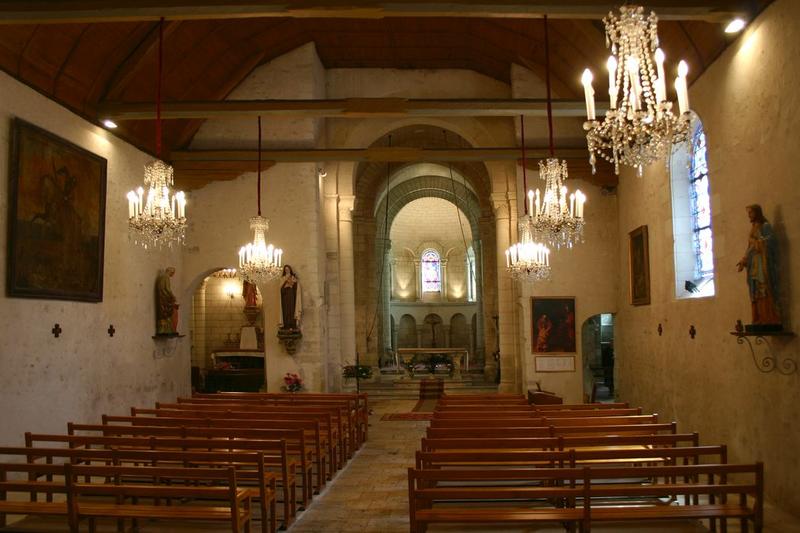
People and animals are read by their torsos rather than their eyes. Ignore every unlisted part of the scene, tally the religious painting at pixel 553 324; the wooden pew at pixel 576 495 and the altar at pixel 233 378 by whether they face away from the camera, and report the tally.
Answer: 1

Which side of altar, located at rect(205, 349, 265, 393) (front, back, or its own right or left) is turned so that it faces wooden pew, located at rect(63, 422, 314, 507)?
front

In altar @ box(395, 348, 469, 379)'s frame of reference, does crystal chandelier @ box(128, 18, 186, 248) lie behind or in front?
in front

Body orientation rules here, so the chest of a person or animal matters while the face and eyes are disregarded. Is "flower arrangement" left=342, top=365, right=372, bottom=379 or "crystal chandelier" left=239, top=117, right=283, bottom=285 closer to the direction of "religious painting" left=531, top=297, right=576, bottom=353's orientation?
the crystal chandelier

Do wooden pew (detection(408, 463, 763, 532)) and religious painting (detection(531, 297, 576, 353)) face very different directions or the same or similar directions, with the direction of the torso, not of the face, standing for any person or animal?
very different directions

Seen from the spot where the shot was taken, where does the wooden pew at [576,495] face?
facing away from the viewer

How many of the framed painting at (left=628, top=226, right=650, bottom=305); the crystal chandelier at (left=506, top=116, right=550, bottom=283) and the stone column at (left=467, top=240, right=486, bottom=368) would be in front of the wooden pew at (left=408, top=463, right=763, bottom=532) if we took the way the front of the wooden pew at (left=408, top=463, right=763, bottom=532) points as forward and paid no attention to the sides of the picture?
3

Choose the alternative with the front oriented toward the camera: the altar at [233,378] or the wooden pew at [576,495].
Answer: the altar

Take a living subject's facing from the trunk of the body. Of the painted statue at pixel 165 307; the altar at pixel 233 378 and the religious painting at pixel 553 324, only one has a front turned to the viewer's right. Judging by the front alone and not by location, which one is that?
the painted statue

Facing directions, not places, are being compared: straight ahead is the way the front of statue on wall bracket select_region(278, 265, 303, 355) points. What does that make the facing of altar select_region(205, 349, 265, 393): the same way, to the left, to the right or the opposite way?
the same way

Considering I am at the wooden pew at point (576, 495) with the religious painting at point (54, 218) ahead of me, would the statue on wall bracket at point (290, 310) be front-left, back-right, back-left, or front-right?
front-right

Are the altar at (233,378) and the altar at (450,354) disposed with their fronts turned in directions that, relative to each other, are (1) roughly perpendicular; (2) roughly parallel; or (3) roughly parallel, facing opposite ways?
roughly parallel

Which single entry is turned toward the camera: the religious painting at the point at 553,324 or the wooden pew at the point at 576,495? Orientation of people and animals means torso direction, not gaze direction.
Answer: the religious painting

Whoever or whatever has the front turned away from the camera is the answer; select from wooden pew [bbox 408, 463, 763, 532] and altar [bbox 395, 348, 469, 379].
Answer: the wooden pew

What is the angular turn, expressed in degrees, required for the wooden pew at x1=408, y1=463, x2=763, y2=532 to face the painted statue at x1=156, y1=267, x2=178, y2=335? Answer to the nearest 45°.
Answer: approximately 45° to its left

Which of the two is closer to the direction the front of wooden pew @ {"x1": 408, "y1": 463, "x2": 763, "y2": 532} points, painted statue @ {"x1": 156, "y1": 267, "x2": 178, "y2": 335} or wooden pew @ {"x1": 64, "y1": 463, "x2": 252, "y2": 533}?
the painted statue

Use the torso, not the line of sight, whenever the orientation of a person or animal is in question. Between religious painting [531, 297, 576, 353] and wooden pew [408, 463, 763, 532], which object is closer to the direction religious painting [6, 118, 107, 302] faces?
the wooden pew

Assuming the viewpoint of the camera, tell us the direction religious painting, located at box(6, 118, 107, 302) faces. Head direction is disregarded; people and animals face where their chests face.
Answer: facing the viewer and to the right of the viewer

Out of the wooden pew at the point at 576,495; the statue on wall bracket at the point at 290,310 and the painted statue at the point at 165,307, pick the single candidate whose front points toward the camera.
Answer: the statue on wall bracket

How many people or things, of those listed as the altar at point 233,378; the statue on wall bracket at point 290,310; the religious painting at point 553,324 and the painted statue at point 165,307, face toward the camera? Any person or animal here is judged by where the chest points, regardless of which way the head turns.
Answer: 3

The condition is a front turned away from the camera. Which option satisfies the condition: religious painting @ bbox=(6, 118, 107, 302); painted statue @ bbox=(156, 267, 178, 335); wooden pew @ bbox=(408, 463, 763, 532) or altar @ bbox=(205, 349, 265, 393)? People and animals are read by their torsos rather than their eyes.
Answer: the wooden pew

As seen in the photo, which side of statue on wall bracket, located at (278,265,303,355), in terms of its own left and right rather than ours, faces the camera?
front
